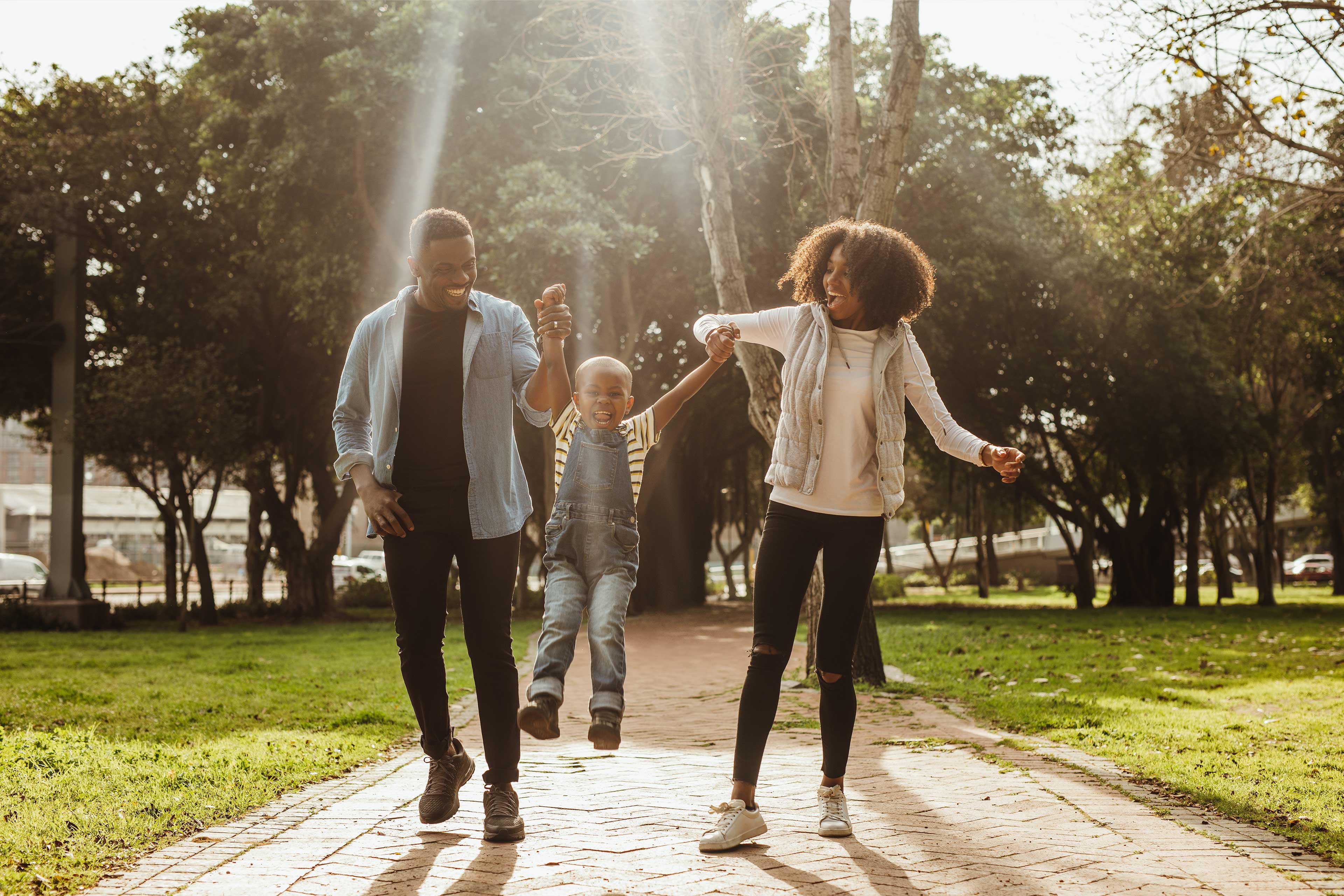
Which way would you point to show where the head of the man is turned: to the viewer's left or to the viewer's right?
to the viewer's right

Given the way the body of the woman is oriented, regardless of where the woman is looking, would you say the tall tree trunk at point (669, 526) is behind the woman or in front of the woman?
behind

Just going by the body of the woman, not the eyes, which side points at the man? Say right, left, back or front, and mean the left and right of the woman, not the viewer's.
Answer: right

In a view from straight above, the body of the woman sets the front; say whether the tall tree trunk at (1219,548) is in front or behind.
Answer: behind

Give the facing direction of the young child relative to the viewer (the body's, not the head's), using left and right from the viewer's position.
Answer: facing the viewer

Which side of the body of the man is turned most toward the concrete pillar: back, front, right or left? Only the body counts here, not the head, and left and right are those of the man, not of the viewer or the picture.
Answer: back

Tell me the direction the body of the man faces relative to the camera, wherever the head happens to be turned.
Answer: toward the camera
